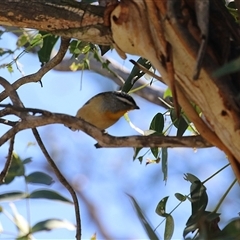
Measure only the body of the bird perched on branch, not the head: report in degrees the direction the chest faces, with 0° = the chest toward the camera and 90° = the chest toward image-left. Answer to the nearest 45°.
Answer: approximately 270°
